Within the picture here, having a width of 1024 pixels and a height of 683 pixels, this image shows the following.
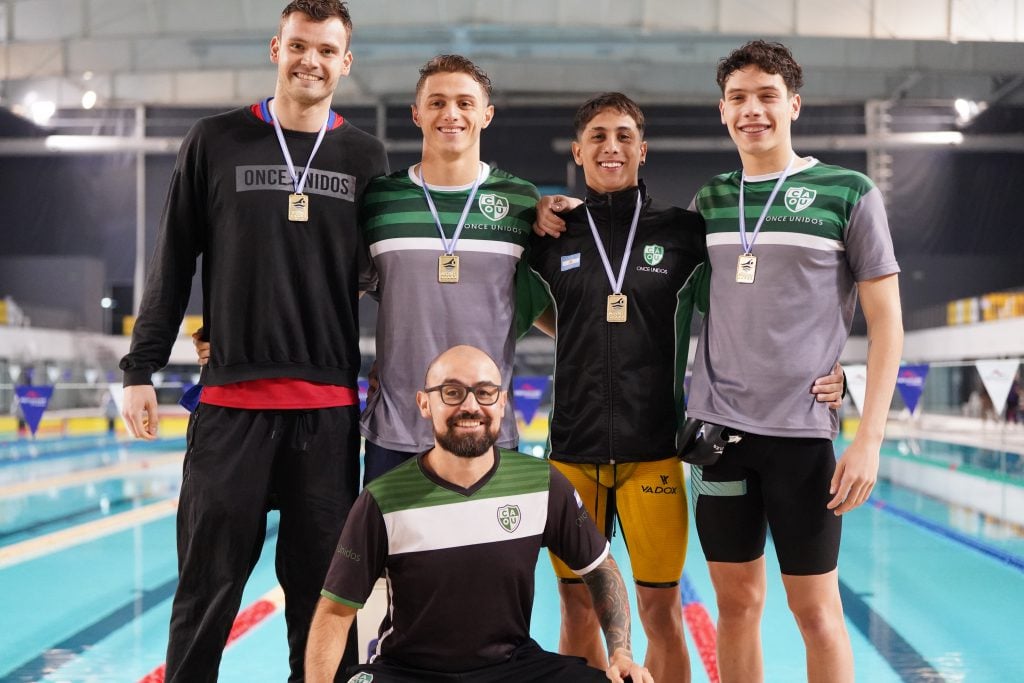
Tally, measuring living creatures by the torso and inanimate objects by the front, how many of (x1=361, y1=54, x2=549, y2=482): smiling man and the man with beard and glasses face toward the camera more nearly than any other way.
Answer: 2

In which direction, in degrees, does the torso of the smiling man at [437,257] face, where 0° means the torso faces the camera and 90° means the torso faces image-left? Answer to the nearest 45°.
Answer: approximately 0°

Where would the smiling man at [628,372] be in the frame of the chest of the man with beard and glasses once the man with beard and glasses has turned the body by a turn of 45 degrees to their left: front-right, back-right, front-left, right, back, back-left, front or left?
left

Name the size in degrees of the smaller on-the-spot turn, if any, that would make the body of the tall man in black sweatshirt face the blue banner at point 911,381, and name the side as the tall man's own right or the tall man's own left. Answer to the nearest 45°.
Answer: approximately 135° to the tall man's own left

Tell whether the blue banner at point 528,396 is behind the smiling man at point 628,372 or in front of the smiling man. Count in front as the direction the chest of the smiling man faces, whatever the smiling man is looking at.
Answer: behind

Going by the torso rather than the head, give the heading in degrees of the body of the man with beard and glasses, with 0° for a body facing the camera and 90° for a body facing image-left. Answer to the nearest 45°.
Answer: approximately 0°

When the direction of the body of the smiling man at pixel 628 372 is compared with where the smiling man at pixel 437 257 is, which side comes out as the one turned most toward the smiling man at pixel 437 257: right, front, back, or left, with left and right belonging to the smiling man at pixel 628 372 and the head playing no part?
right
